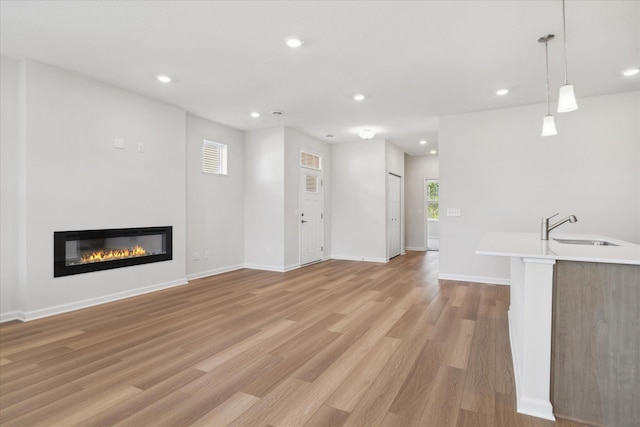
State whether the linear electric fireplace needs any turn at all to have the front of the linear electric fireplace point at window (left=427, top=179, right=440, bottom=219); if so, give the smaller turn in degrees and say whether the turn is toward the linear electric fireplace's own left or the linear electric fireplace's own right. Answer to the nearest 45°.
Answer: approximately 45° to the linear electric fireplace's own left

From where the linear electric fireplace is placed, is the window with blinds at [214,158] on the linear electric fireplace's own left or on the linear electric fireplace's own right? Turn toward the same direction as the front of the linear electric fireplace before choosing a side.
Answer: on the linear electric fireplace's own left

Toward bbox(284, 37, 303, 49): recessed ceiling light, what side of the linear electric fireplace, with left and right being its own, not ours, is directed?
front

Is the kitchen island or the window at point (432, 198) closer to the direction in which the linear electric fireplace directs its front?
the kitchen island

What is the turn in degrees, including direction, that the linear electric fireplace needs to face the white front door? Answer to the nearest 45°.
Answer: approximately 45° to its left

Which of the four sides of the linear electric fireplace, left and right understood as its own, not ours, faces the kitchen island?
front

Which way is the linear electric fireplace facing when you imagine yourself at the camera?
facing the viewer and to the right of the viewer

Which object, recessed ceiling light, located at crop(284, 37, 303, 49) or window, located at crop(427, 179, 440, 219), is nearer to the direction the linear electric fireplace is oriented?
the recessed ceiling light

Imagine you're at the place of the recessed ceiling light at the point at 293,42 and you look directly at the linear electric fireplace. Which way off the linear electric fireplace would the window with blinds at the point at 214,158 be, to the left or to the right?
right
